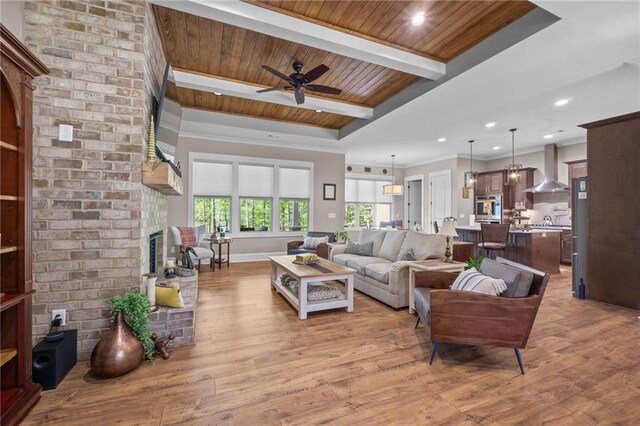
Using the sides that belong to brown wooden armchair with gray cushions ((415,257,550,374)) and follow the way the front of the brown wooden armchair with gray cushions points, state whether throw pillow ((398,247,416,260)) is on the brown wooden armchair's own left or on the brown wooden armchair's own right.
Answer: on the brown wooden armchair's own right

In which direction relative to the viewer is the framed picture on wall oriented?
toward the camera

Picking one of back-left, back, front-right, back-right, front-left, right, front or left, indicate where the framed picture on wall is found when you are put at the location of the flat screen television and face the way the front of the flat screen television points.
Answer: front-left

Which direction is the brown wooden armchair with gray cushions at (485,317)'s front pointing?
to the viewer's left

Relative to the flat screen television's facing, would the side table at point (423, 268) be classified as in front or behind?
in front

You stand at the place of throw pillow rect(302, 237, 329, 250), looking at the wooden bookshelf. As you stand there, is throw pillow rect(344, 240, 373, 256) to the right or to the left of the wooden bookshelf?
left

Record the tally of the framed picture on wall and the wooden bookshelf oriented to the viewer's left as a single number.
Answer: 0

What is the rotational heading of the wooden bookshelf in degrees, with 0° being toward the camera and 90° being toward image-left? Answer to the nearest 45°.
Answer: approximately 315°

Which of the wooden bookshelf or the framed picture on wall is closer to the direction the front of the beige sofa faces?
the wooden bookshelf

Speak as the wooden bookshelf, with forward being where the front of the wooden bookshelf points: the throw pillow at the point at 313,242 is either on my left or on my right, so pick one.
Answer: on my left

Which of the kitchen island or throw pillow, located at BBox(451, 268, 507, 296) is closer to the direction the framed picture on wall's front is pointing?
the throw pillow

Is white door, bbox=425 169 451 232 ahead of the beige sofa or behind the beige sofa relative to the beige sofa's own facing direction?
behind

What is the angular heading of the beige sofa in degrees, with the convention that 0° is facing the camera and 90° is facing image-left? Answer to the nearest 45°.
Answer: approximately 45°

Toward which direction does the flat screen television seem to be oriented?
to the viewer's right

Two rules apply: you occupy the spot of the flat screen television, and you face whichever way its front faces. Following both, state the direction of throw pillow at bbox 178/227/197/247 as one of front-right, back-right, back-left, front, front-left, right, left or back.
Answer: left

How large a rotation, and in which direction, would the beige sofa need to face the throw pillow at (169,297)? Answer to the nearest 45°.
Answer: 0° — it already faces it
